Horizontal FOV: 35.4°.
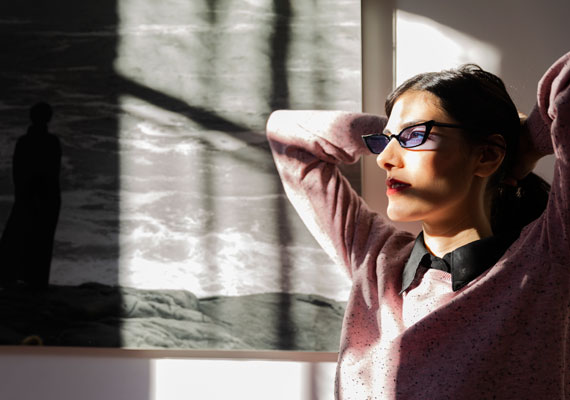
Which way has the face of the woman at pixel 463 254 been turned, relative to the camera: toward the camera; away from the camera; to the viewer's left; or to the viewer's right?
to the viewer's left

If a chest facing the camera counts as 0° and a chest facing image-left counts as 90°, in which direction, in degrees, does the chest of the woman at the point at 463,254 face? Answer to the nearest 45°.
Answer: approximately 45°
